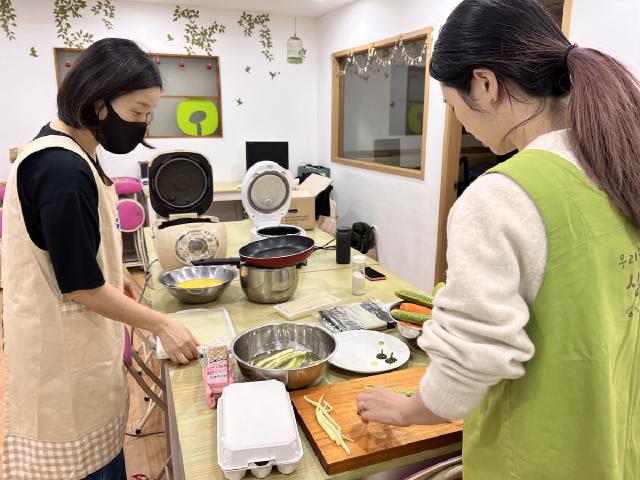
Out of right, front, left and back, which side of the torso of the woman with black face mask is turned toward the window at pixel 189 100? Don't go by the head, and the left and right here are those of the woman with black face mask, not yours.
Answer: left

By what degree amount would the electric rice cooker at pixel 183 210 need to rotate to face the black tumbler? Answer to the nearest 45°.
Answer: approximately 90° to its left

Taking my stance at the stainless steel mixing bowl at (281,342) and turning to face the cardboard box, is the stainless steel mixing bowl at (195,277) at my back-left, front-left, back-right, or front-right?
front-left

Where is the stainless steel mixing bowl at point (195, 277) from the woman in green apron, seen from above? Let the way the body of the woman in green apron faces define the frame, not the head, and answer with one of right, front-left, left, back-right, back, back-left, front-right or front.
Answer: front

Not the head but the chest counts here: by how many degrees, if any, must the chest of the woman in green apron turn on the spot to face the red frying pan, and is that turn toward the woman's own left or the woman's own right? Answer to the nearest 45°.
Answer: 0° — they already face it

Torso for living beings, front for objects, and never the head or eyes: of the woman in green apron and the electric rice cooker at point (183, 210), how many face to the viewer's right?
0

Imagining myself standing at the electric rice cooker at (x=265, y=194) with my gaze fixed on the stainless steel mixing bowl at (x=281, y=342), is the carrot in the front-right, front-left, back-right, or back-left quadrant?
front-left

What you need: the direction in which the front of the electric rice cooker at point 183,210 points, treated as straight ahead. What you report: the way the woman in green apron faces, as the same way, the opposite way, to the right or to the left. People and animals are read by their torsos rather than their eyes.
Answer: the opposite way

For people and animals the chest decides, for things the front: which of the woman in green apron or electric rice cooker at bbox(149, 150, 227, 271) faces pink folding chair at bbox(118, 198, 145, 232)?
the woman in green apron

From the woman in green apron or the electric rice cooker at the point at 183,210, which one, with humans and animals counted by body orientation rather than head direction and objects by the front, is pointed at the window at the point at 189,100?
the woman in green apron

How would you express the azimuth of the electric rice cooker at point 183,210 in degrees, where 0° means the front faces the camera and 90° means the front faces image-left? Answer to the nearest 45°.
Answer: approximately 0°

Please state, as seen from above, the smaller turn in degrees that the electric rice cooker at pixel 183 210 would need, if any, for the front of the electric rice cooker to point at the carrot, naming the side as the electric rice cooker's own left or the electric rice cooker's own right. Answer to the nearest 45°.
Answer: approximately 45° to the electric rice cooker's own left

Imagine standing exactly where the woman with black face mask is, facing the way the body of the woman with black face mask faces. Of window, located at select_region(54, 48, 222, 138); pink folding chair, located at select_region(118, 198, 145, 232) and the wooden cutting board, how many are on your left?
2

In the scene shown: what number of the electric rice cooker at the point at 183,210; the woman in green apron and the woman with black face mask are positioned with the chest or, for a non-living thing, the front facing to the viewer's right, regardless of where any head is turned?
1

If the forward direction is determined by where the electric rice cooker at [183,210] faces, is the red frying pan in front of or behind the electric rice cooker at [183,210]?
in front

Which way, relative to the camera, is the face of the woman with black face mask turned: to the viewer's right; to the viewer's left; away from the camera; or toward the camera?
to the viewer's right

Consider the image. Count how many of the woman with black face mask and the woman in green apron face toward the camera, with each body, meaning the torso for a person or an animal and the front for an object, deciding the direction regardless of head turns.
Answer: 0

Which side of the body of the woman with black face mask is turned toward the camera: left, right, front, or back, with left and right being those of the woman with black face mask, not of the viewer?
right

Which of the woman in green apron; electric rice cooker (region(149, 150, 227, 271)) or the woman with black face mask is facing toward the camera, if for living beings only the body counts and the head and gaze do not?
the electric rice cooker

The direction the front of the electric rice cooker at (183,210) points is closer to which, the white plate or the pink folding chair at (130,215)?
the white plate

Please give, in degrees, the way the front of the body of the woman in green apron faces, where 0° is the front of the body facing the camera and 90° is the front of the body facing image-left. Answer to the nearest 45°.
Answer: approximately 135°
